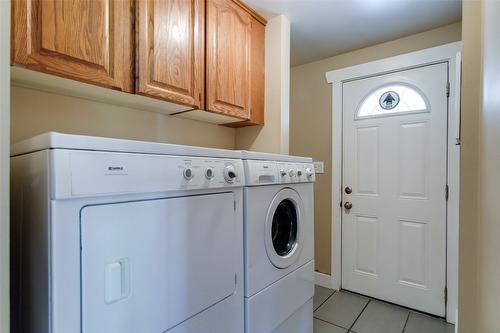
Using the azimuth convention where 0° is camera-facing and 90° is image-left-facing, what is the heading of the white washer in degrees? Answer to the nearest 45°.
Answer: approximately 315°

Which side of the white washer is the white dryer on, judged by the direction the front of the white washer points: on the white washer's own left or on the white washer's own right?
on the white washer's own right

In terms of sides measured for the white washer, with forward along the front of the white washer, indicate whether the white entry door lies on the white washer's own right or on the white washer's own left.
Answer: on the white washer's own left

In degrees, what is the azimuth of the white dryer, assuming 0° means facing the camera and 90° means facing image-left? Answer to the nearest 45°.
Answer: approximately 315°

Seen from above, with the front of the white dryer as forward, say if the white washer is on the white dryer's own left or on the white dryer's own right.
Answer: on the white dryer's own left
